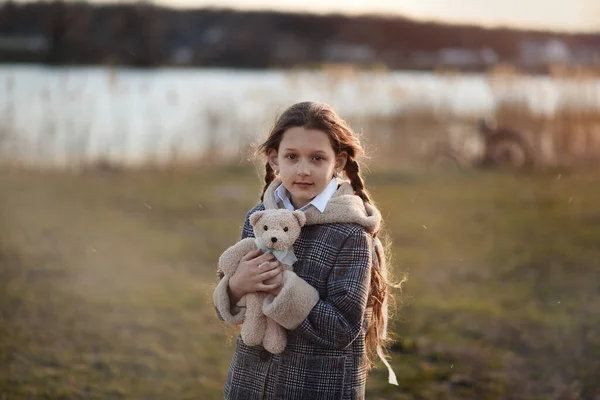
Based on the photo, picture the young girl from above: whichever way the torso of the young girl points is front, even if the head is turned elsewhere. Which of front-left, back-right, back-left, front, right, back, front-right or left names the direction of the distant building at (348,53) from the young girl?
back-right

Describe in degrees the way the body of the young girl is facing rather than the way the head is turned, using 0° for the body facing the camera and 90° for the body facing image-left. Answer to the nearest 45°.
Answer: approximately 45°

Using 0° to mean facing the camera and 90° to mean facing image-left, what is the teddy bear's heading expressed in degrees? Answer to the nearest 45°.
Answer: approximately 0°

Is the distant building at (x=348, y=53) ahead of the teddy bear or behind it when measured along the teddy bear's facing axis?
behind

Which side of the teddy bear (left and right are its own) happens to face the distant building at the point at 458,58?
back

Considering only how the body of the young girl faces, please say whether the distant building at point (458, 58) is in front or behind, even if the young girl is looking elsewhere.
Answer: behind
